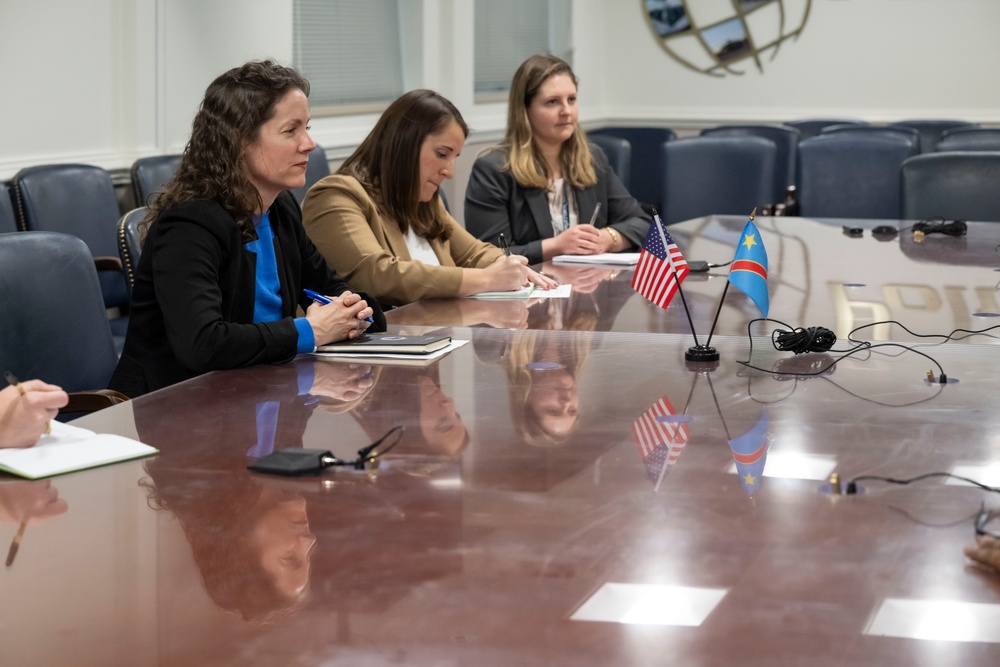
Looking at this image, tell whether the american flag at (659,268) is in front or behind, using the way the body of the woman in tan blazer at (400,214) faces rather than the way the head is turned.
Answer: in front

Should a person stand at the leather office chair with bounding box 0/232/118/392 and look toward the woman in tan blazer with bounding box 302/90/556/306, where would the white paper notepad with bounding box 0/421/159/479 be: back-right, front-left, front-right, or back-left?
back-right

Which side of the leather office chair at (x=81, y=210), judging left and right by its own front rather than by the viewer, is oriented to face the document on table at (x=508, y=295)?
front

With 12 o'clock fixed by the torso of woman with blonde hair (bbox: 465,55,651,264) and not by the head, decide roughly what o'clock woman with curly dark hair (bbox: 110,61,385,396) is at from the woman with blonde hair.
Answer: The woman with curly dark hair is roughly at 2 o'clock from the woman with blonde hair.

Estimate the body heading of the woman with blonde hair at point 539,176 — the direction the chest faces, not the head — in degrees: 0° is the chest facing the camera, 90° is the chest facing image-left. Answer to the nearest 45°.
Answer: approximately 315°

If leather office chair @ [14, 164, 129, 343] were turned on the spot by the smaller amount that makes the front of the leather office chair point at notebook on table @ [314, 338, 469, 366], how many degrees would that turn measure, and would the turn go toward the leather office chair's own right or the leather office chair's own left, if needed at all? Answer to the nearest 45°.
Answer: approximately 45° to the leather office chair's own right

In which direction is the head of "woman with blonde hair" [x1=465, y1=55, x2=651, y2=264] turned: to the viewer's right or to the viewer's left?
to the viewer's right
